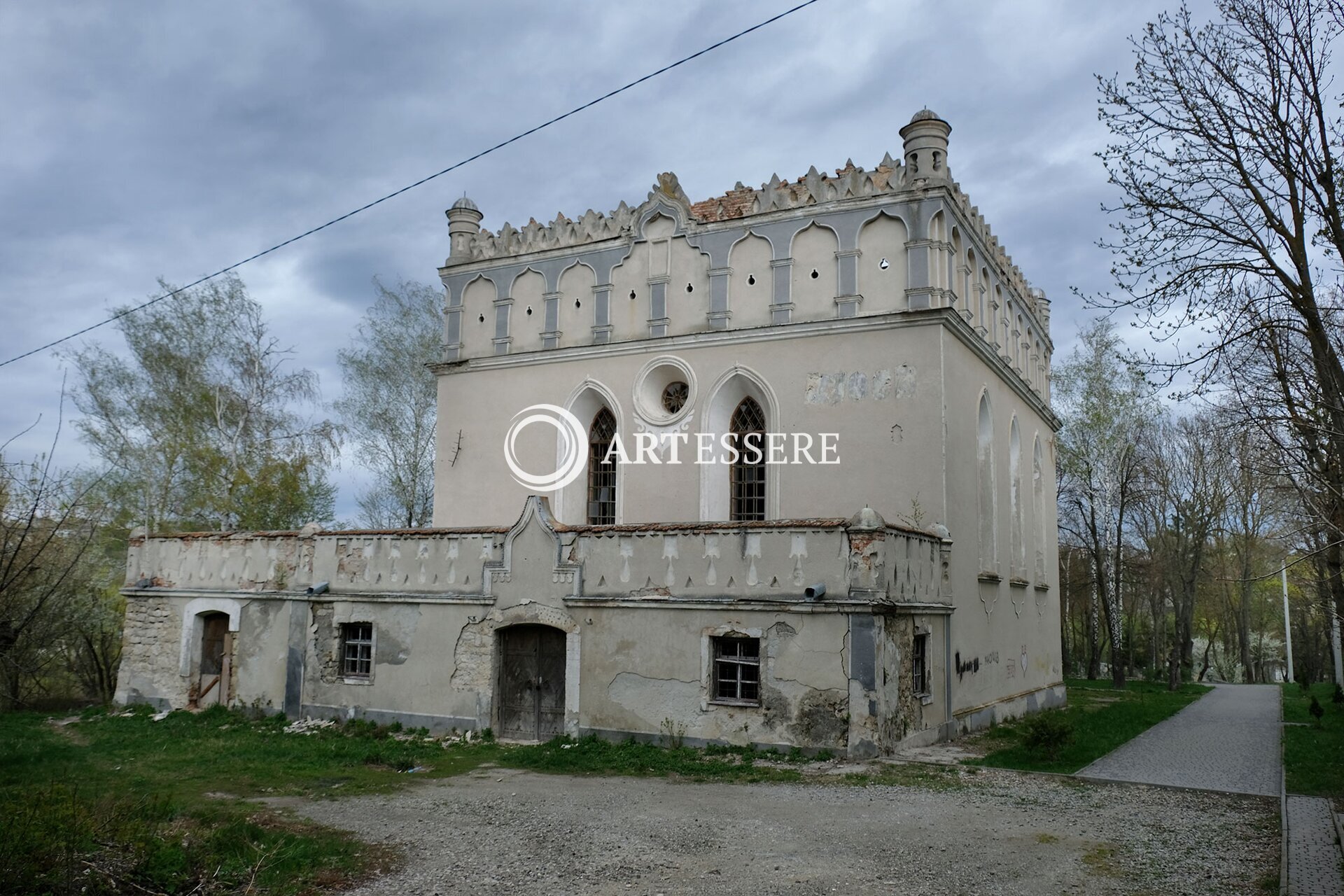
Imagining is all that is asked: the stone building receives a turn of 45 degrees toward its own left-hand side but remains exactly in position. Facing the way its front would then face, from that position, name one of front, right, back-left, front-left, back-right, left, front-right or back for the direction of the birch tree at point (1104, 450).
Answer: back-left

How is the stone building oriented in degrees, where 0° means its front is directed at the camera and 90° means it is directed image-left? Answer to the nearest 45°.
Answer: approximately 45°

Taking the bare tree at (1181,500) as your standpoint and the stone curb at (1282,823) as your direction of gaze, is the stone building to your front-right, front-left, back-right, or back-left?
front-right

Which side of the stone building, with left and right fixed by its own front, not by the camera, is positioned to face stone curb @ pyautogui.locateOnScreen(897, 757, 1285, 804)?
left

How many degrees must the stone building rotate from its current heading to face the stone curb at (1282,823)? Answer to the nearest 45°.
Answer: approximately 90° to its left
